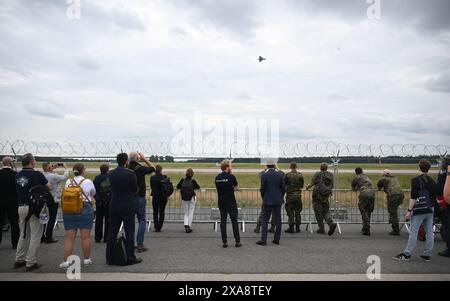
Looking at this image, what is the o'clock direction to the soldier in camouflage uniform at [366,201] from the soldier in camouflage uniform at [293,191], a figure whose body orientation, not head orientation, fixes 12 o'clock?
the soldier in camouflage uniform at [366,201] is roughly at 3 o'clock from the soldier in camouflage uniform at [293,191].

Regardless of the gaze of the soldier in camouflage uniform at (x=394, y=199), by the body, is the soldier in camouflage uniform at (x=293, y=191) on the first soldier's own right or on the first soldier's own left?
on the first soldier's own left

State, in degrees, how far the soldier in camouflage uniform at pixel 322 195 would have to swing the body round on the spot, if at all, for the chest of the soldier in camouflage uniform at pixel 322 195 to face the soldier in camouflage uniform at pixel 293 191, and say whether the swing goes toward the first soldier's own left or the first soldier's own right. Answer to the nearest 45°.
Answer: approximately 45° to the first soldier's own left

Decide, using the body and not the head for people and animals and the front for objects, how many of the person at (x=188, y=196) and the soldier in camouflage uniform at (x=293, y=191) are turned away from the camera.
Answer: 2

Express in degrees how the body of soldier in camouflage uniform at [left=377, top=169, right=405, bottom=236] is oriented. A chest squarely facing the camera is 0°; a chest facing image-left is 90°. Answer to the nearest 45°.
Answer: approximately 135°

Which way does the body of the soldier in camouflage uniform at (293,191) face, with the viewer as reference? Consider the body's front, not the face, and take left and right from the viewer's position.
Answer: facing away from the viewer

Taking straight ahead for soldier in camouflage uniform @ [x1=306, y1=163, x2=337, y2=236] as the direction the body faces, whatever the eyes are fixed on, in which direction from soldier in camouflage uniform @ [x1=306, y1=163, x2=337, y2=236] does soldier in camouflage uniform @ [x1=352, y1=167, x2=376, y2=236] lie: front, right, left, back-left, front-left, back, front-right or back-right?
back-right

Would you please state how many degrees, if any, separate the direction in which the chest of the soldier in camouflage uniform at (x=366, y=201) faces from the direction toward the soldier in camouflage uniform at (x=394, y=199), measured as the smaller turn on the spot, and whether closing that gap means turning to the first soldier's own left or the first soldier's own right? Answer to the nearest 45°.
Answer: approximately 90° to the first soldier's own right

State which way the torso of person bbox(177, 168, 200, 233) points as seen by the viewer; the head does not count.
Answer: away from the camera

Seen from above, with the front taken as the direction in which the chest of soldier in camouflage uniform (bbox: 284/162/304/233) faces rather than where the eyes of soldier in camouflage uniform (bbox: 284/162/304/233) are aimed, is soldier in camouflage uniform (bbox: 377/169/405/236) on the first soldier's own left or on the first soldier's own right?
on the first soldier's own right

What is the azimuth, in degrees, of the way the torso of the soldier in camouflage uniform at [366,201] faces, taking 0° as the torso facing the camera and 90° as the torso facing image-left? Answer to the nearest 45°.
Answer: approximately 135°

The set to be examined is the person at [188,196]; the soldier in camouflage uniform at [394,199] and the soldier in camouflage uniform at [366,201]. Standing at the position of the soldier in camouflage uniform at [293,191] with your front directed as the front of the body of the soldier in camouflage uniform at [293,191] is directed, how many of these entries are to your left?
1

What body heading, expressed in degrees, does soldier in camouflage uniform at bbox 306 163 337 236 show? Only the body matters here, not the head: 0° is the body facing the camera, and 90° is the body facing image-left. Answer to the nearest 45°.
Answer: approximately 135°

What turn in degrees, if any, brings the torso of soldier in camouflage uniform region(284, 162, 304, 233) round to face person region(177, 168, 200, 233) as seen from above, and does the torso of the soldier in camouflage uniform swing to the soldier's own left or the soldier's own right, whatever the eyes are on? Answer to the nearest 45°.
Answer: approximately 90° to the soldier's own left

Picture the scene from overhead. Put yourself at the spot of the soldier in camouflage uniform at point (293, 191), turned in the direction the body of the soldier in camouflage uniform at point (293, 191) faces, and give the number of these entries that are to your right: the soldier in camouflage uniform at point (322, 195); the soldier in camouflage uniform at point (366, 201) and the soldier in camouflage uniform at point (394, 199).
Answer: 3
